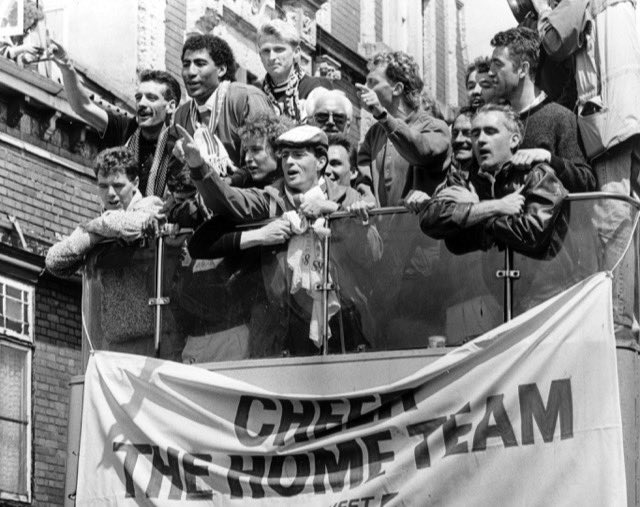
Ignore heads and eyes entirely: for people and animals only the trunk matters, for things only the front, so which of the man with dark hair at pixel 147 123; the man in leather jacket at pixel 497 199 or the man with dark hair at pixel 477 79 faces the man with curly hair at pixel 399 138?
the man with dark hair at pixel 477 79

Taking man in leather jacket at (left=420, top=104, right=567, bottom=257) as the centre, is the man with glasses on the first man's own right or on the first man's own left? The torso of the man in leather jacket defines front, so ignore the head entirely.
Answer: on the first man's own right

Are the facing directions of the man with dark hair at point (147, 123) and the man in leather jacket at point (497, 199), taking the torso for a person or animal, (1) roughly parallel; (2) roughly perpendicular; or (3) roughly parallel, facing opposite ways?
roughly parallel

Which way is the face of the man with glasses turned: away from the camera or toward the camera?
toward the camera

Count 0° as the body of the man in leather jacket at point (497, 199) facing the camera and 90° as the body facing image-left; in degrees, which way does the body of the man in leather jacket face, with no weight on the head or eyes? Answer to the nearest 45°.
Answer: approximately 45°

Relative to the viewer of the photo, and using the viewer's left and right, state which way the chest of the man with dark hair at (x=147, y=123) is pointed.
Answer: facing the viewer and to the left of the viewer

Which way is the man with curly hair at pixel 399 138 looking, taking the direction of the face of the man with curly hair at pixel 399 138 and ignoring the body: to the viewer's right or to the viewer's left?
to the viewer's left

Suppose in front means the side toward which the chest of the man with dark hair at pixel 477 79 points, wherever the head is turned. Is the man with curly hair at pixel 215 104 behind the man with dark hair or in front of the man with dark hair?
in front

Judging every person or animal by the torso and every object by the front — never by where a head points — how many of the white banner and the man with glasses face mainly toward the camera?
2

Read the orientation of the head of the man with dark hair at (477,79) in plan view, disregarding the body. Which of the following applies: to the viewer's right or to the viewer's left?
to the viewer's left

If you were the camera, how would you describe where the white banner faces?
facing the viewer

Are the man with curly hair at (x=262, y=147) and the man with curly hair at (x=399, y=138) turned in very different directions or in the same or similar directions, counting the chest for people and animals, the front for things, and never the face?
same or similar directions
